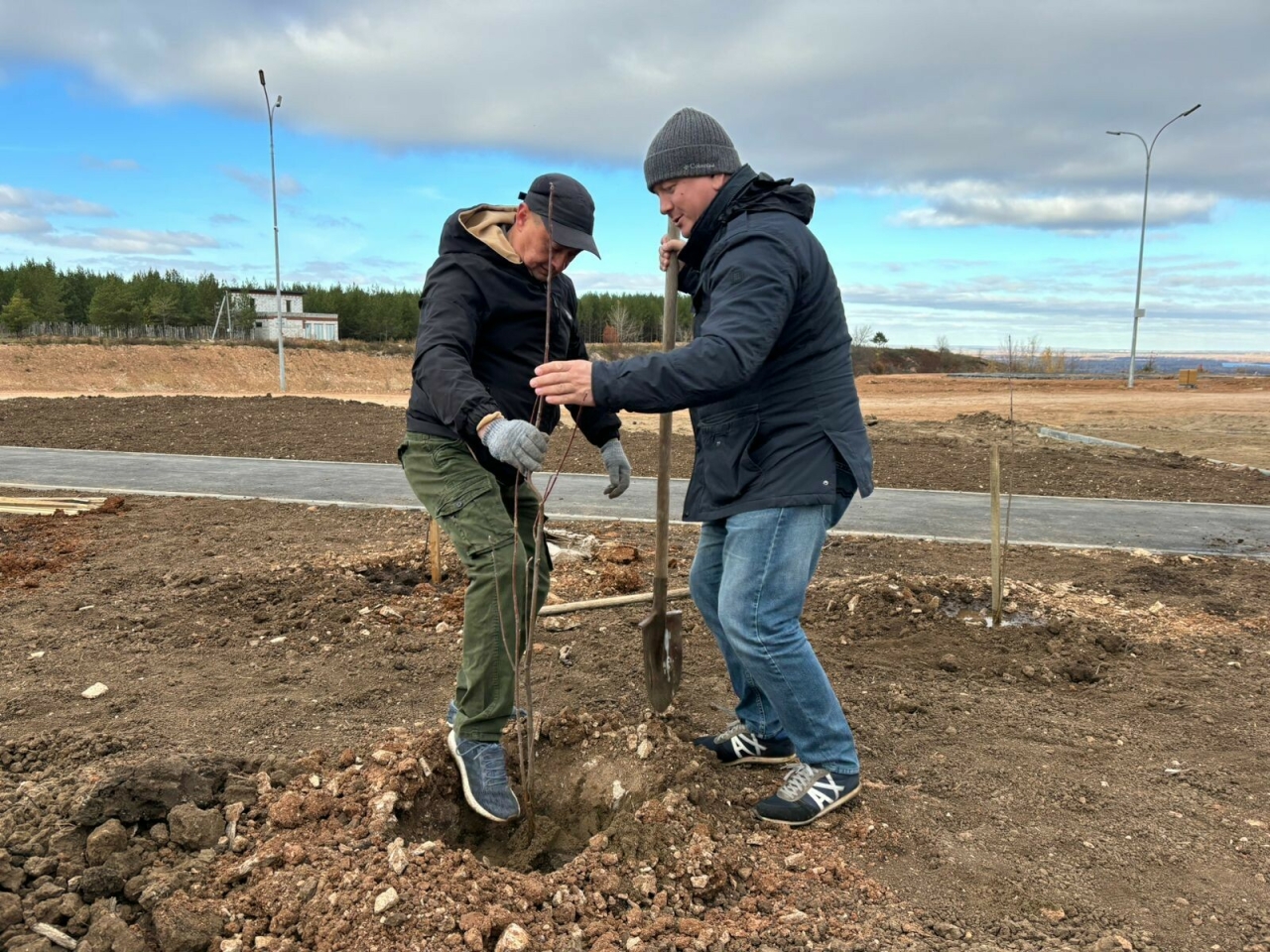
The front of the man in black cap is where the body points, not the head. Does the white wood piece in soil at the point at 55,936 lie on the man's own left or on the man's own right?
on the man's own right

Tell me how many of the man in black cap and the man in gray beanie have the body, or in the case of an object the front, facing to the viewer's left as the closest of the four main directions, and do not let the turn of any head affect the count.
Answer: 1

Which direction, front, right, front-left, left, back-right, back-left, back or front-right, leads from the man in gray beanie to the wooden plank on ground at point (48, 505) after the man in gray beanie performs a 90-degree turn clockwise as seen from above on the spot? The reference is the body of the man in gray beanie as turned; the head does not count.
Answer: front-left

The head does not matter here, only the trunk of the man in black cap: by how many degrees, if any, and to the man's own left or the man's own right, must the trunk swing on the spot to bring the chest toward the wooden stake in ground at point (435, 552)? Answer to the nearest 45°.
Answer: approximately 135° to the man's own left

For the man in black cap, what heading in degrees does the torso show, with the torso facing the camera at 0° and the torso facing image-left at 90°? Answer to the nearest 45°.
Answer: approximately 315°

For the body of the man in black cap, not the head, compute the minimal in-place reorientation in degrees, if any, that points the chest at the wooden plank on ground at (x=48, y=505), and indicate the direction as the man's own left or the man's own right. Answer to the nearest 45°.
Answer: approximately 180°

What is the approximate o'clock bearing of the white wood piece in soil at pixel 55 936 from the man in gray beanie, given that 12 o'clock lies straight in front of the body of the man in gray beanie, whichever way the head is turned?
The white wood piece in soil is roughly at 11 o'clock from the man in gray beanie.

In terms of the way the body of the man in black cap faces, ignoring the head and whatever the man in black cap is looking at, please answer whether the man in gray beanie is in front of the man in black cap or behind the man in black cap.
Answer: in front

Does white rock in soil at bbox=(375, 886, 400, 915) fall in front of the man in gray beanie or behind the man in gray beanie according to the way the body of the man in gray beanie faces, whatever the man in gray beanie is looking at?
in front

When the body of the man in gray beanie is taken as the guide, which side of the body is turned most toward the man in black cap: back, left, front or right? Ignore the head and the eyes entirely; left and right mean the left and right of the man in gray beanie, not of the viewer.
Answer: front

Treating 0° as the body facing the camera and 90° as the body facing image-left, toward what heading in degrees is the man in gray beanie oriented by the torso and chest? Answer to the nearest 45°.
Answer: approximately 90°
